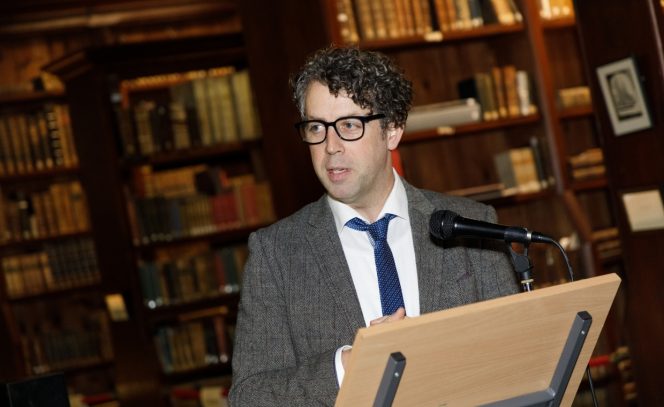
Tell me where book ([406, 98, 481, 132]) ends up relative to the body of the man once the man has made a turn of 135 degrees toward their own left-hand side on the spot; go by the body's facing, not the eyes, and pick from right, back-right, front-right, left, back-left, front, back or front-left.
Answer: front-left

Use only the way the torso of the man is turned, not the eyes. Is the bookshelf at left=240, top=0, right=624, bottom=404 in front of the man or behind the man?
behind

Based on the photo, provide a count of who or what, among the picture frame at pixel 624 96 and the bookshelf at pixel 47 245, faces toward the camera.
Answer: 2

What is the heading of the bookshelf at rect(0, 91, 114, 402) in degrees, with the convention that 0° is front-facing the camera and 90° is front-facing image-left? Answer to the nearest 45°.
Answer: approximately 0°

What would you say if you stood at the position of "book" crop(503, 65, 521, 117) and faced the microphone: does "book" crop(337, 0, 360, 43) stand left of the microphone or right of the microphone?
right

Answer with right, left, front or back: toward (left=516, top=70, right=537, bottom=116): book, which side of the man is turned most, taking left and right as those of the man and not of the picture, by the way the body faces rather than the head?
back

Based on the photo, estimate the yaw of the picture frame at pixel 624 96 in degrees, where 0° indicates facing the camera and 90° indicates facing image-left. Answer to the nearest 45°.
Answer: approximately 0°

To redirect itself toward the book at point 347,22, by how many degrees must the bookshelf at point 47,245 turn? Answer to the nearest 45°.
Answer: approximately 45° to its left

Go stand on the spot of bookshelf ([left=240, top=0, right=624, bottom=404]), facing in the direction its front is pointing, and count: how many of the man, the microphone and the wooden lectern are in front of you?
3
